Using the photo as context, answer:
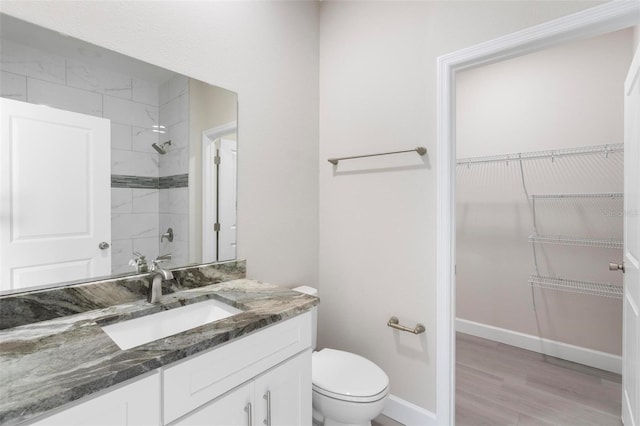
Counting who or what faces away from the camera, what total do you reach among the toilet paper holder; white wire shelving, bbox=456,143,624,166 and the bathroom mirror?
0

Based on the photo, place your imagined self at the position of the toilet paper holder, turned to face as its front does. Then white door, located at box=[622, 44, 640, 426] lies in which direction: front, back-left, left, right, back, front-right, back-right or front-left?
back-left

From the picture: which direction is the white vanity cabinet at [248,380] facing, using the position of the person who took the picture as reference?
facing the viewer and to the right of the viewer

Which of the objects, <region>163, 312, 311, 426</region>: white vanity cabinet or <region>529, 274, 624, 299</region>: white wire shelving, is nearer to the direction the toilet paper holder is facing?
the white vanity cabinet

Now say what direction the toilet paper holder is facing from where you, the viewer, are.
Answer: facing the viewer and to the left of the viewer

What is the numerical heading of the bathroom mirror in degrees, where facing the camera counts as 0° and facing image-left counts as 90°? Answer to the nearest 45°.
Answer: approximately 315°

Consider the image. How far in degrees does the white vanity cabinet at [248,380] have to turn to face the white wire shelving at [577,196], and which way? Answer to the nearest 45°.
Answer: approximately 45° to its left

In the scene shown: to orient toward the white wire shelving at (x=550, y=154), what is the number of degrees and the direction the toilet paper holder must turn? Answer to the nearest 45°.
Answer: approximately 180°

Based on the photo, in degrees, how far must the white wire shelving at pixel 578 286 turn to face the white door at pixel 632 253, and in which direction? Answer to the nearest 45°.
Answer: approximately 45° to its left

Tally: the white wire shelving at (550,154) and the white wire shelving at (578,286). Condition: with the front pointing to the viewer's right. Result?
0

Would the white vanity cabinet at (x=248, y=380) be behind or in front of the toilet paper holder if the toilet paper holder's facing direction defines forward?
in front

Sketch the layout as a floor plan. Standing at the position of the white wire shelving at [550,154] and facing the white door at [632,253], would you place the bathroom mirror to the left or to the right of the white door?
right
